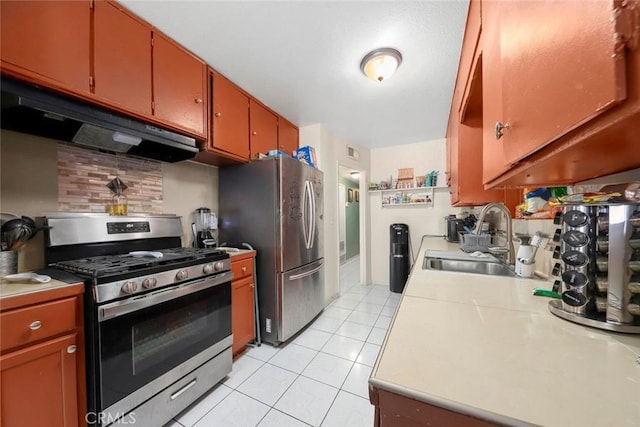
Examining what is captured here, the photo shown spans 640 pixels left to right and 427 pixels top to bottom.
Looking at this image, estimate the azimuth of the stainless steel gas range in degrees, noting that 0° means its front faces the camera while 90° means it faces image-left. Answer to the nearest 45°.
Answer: approximately 315°

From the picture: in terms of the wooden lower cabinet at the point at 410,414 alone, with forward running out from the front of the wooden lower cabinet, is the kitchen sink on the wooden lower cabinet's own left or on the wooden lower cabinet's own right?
on the wooden lower cabinet's own right

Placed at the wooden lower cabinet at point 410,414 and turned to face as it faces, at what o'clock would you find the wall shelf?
The wall shelf is roughly at 3 o'clock from the wooden lower cabinet.

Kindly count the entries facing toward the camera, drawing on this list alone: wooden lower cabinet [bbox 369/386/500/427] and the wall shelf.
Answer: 1

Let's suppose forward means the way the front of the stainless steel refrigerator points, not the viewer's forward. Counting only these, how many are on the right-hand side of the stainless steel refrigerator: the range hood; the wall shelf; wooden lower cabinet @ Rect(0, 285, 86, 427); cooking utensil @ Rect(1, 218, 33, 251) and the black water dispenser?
3

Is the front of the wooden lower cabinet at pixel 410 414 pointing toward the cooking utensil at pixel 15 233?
yes

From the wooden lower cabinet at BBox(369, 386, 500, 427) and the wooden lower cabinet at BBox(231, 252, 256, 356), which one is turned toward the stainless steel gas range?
the wooden lower cabinet at BBox(369, 386, 500, 427)

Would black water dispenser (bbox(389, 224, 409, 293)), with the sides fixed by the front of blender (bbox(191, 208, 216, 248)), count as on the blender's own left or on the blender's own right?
on the blender's own left

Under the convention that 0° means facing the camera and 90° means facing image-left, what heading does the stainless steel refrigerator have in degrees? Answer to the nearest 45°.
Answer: approximately 315°

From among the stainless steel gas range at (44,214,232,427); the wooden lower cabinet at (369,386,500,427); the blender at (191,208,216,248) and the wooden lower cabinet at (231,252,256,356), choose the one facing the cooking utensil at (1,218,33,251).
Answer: the wooden lower cabinet at (369,386,500,427)

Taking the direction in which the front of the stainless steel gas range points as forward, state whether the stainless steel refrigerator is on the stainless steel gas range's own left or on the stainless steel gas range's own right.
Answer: on the stainless steel gas range's own left

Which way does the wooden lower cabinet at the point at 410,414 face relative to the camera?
to the viewer's left
